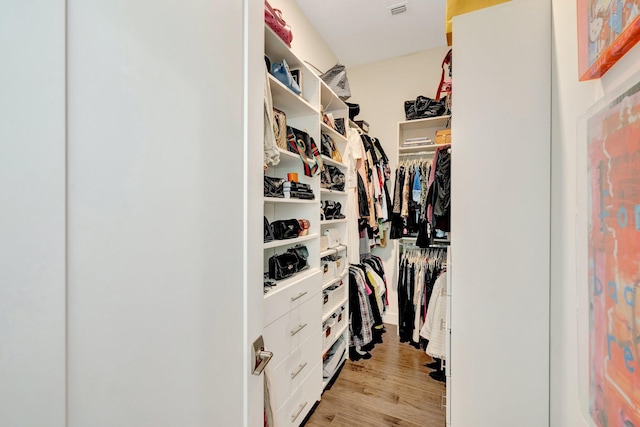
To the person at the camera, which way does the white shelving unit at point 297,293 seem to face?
facing the viewer and to the right of the viewer

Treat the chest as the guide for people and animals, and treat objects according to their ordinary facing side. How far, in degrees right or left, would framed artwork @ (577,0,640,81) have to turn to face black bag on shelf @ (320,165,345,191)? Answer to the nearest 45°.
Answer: approximately 90° to its right

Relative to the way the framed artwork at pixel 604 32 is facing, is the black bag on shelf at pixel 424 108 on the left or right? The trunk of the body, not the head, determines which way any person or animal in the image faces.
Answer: on its right

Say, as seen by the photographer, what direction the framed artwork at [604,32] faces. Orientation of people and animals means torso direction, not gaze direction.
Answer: facing the viewer and to the left of the viewer

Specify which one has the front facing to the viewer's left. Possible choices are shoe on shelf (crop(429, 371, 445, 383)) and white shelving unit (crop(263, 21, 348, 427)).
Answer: the shoe on shelf

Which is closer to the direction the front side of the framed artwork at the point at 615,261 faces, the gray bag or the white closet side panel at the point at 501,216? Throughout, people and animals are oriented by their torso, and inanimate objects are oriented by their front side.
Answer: the gray bag

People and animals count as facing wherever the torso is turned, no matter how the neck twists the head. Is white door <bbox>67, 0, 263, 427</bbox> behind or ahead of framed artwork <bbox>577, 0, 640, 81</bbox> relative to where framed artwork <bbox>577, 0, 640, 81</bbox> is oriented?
ahead

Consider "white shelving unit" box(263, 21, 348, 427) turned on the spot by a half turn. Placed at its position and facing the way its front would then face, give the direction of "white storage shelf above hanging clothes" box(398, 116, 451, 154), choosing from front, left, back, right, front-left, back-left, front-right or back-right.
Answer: right

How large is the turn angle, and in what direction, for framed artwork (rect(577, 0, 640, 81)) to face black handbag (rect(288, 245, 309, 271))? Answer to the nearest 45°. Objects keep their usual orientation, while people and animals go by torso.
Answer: approximately 45° to its right

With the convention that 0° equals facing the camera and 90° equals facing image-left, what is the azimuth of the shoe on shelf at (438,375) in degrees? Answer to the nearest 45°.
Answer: approximately 90°

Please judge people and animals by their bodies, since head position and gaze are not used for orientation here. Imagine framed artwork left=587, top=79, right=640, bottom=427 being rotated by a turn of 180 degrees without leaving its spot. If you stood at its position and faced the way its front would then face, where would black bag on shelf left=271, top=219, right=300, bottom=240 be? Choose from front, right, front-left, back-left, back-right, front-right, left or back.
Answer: back-left

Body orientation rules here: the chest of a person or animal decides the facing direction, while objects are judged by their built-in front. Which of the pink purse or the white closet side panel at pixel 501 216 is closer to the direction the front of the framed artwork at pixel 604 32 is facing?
the pink purse

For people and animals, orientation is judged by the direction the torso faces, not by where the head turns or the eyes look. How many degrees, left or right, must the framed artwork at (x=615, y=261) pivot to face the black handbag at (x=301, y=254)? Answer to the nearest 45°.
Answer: approximately 45° to its right

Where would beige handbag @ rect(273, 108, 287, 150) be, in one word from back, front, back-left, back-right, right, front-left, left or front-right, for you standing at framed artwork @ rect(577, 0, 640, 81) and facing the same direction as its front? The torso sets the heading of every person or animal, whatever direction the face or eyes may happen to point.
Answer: front-right

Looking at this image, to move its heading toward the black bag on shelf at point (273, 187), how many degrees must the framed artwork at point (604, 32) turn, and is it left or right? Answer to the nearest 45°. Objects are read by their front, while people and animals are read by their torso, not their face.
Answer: approximately 45° to its right

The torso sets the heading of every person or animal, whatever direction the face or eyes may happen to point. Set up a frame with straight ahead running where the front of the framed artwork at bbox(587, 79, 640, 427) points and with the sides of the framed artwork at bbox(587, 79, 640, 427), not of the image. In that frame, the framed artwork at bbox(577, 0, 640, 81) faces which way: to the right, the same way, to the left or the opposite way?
the same way
